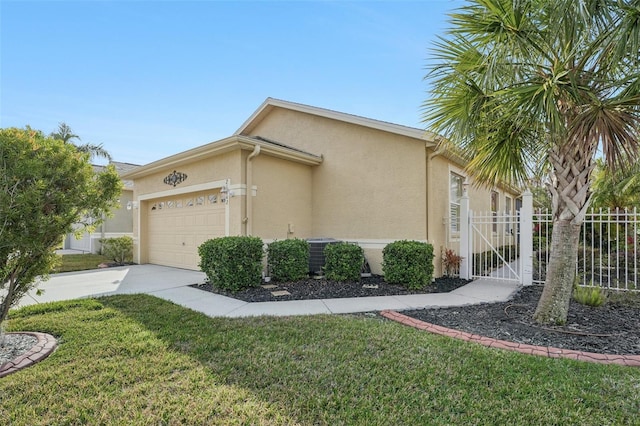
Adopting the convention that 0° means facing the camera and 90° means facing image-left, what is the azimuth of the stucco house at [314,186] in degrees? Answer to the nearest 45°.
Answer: approximately 45°

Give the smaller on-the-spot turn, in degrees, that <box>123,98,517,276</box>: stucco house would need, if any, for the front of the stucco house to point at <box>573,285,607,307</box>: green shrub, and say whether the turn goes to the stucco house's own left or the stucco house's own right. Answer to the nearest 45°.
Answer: approximately 90° to the stucco house's own left

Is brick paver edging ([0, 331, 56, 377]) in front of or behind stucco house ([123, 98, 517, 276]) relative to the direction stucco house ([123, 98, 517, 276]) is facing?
in front

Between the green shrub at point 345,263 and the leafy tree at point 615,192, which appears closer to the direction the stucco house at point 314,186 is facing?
the green shrub

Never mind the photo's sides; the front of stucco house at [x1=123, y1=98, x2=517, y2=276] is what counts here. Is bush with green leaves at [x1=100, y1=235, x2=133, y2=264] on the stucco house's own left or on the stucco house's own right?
on the stucco house's own right

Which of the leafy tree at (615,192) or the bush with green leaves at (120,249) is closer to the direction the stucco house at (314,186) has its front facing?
the bush with green leaves

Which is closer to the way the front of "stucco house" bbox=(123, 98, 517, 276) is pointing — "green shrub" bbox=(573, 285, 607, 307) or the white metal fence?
the green shrub

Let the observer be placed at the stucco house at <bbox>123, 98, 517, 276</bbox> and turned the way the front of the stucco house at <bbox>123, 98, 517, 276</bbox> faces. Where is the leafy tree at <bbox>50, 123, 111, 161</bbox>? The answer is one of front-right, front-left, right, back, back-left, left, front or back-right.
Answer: right

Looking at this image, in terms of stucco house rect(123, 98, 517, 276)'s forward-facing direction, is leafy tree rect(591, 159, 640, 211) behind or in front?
behind
